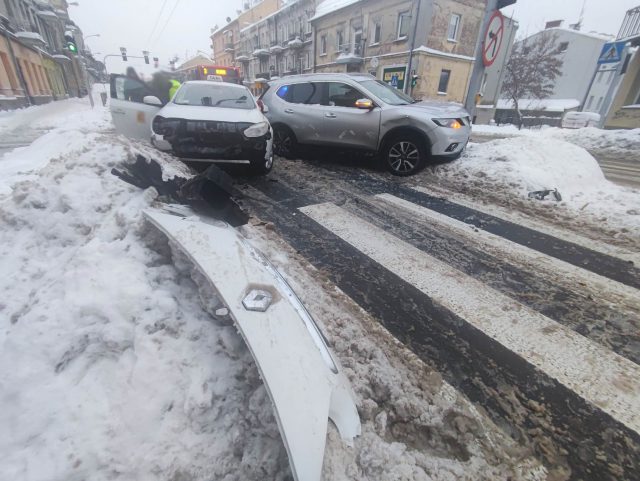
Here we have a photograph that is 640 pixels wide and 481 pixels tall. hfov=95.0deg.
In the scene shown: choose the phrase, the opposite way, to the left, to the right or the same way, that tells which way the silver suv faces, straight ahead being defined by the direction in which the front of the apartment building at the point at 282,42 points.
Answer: to the left

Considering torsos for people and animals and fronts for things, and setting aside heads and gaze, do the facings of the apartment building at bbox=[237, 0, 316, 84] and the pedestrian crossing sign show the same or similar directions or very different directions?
same or similar directions

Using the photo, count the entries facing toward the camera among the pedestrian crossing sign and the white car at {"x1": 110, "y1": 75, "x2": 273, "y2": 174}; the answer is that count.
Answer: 2

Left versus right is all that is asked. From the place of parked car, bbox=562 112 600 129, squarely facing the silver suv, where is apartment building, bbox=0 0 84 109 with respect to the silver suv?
right

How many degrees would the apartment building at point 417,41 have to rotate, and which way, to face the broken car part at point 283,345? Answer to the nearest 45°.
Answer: approximately 45° to its left

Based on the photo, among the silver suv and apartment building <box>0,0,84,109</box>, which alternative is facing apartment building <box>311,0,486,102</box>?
apartment building <box>0,0,84,109</box>

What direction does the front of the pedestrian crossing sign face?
toward the camera

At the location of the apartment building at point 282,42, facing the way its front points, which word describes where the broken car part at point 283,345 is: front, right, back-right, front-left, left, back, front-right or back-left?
front-left

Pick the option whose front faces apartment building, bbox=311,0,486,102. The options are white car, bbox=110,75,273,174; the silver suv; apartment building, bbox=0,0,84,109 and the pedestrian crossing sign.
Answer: apartment building, bbox=0,0,84,109

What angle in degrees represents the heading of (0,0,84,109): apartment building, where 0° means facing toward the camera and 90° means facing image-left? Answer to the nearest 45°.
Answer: approximately 315°

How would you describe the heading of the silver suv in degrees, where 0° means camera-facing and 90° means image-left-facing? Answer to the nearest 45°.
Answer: approximately 315°

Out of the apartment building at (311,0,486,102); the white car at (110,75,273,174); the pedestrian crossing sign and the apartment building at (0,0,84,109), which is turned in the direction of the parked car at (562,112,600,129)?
the apartment building at (0,0,84,109)

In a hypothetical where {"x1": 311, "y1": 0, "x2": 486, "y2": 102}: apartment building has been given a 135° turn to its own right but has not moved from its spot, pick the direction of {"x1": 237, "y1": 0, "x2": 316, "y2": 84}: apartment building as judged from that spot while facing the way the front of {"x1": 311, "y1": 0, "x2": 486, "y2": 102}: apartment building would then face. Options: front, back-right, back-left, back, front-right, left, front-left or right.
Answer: front-left

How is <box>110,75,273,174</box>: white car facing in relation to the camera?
toward the camera

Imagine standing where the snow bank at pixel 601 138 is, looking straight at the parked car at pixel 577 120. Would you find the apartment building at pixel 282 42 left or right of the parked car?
left

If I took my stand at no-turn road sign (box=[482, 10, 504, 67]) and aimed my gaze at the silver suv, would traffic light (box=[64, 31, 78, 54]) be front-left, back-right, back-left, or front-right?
front-right

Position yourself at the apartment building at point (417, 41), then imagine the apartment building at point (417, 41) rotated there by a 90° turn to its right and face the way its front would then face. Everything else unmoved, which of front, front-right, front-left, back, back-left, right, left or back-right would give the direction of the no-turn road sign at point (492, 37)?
back-left
